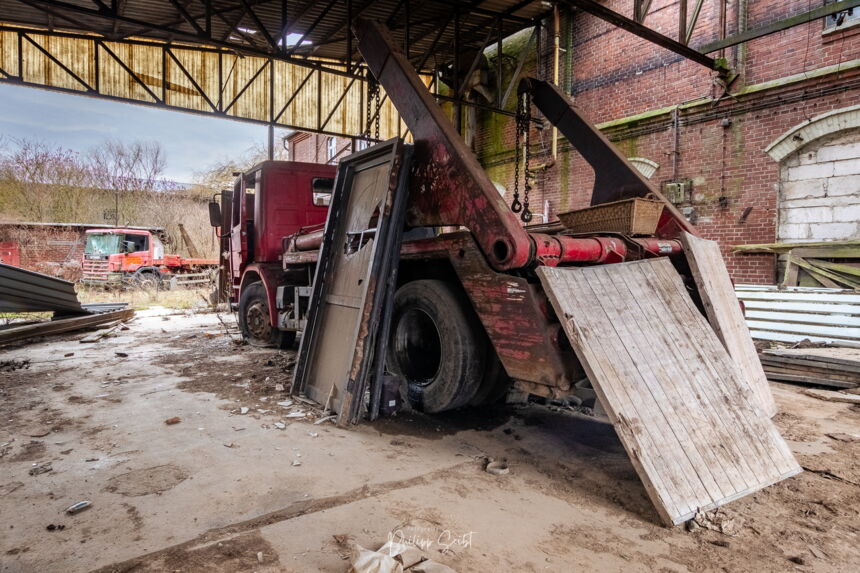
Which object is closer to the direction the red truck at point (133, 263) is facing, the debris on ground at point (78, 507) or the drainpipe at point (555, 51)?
the debris on ground

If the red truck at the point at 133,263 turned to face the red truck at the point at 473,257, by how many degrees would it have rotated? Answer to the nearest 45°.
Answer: approximately 45° to its left

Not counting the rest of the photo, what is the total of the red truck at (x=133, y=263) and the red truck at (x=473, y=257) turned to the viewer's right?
0

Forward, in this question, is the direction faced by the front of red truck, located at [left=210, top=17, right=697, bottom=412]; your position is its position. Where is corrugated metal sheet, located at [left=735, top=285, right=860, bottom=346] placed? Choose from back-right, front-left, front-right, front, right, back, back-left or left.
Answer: right

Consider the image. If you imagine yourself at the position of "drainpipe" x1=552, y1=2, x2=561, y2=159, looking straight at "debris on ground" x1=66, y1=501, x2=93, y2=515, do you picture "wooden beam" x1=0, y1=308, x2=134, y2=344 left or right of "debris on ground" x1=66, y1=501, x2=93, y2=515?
right

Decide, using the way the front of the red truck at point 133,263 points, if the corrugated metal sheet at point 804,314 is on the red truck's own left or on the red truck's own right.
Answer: on the red truck's own left

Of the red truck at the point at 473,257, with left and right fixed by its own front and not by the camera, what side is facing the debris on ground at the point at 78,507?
left

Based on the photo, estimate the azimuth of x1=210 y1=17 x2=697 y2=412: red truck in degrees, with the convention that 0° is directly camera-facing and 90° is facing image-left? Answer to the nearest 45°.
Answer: approximately 135°

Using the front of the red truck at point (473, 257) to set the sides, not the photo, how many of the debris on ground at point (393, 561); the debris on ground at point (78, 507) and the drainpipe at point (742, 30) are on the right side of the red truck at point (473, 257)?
1

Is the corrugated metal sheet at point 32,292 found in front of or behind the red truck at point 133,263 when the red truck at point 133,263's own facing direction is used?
in front

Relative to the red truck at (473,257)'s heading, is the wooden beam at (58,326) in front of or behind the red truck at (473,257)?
in front

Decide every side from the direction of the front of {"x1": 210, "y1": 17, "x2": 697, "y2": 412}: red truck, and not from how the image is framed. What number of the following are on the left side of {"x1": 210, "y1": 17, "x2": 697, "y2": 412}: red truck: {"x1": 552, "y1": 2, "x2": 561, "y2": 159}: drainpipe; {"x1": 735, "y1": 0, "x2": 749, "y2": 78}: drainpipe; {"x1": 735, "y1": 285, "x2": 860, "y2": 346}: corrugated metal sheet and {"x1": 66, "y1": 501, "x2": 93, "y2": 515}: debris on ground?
1

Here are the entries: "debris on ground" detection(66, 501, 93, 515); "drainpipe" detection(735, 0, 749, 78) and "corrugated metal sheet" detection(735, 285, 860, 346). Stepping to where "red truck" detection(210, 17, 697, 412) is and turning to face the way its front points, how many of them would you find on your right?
2

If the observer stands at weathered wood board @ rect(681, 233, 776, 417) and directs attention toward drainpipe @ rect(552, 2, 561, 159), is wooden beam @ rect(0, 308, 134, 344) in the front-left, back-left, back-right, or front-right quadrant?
front-left

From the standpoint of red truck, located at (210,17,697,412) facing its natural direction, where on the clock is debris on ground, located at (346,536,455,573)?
The debris on ground is roughly at 8 o'clock from the red truck.

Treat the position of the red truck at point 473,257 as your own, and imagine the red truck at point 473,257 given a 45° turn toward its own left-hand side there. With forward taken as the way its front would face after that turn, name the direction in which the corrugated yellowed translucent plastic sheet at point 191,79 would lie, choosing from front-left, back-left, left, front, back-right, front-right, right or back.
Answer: front-right

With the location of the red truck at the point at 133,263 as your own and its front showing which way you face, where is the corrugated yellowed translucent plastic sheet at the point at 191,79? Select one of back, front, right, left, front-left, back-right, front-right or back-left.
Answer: front-left
